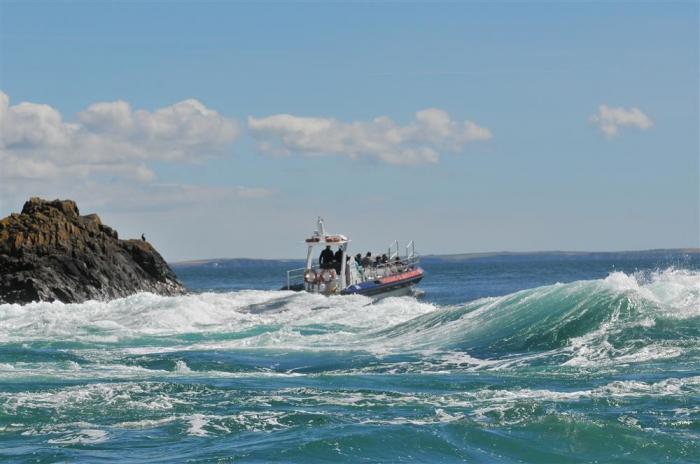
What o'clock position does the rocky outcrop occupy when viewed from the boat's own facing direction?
The rocky outcrop is roughly at 8 o'clock from the boat.

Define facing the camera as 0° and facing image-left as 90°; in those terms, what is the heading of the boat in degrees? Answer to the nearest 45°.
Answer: approximately 225°

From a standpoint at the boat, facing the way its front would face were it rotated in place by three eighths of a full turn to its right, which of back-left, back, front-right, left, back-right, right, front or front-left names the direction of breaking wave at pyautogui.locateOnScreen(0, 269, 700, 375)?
front
